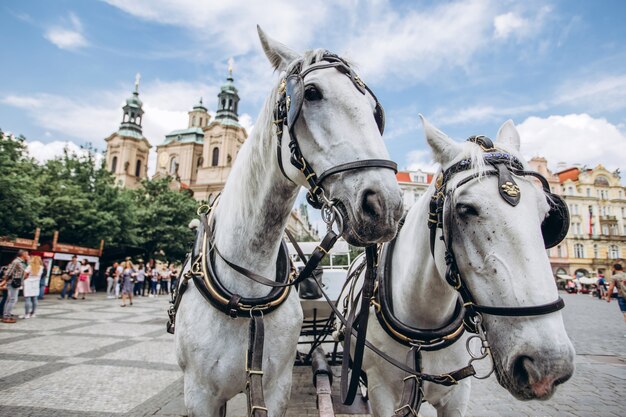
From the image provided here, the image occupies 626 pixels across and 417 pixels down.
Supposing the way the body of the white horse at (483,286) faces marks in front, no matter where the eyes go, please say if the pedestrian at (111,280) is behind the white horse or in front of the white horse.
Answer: behind

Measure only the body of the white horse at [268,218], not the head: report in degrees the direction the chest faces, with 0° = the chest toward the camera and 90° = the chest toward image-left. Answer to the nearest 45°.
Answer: approximately 315°

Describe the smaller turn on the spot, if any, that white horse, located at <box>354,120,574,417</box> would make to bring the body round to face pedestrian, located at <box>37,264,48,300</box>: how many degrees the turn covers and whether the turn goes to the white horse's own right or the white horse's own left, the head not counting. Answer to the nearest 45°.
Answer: approximately 180°

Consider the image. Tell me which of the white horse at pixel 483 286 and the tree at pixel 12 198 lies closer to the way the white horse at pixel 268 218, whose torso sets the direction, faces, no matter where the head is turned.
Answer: the white horse

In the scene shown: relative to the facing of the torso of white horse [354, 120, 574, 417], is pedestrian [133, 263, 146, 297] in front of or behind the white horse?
behind

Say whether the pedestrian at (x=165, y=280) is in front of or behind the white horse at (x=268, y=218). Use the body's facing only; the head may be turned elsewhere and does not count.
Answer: behind

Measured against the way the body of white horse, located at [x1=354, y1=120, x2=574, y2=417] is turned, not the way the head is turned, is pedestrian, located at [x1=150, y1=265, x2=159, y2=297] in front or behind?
behind

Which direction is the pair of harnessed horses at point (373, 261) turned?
toward the camera

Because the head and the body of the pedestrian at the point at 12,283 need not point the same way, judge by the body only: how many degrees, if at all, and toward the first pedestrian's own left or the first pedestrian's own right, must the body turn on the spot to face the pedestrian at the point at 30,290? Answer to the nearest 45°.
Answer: approximately 45° to the first pedestrian's own left
